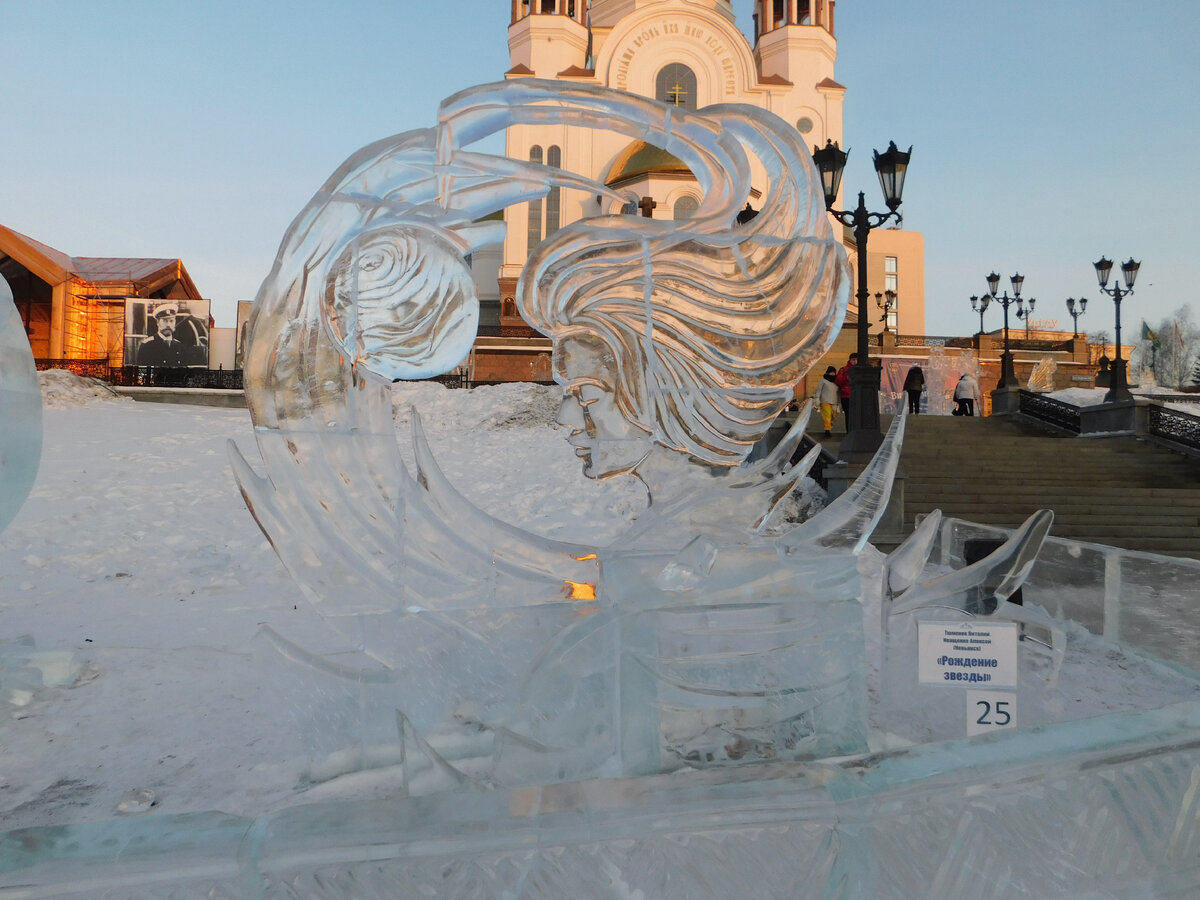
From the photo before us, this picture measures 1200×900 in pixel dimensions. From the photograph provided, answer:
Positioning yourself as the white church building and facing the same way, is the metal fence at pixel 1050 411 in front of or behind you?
in front

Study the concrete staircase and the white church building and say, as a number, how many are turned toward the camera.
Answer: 2

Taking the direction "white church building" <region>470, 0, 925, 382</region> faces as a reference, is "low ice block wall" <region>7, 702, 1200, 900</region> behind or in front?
in front

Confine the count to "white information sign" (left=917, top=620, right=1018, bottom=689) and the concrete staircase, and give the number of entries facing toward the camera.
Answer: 2

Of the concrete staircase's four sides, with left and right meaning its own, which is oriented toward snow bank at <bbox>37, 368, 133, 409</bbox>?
right

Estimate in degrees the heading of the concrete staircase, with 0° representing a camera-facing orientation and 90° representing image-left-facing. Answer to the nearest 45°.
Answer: approximately 0°

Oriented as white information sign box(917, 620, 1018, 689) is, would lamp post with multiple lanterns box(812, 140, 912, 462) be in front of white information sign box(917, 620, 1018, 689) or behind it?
behind
